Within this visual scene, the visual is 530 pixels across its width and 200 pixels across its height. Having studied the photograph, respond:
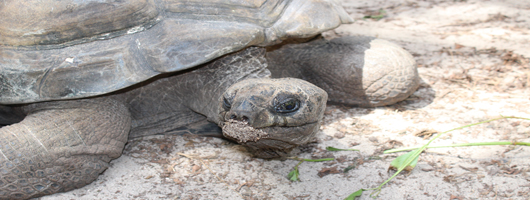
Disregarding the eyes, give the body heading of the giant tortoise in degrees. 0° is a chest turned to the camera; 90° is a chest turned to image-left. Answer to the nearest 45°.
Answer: approximately 315°
